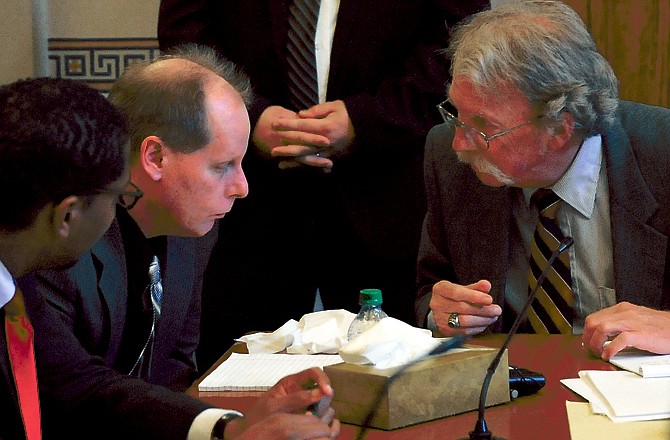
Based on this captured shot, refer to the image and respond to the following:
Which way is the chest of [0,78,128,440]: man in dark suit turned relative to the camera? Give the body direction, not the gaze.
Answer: to the viewer's right

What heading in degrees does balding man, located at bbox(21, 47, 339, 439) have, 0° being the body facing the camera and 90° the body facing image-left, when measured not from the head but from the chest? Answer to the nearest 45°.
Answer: approximately 315°

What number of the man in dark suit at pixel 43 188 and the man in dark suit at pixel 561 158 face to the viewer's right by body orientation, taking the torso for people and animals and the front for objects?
1

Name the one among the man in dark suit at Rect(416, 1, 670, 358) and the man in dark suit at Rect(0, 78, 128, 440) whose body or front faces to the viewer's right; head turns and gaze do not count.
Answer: the man in dark suit at Rect(0, 78, 128, 440)

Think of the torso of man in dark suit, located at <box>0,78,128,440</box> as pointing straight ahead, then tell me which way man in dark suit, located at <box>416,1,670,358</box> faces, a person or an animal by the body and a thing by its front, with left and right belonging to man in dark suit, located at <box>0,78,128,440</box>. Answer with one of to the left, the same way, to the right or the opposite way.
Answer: the opposite way

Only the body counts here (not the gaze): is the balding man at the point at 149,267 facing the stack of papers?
yes

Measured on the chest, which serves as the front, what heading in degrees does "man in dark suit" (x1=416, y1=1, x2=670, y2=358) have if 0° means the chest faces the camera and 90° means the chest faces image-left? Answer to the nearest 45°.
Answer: approximately 45°

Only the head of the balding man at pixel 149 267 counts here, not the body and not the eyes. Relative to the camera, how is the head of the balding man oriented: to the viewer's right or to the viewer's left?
to the viewer's right

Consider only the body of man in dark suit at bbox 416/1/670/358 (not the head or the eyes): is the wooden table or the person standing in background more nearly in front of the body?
the wooden table
